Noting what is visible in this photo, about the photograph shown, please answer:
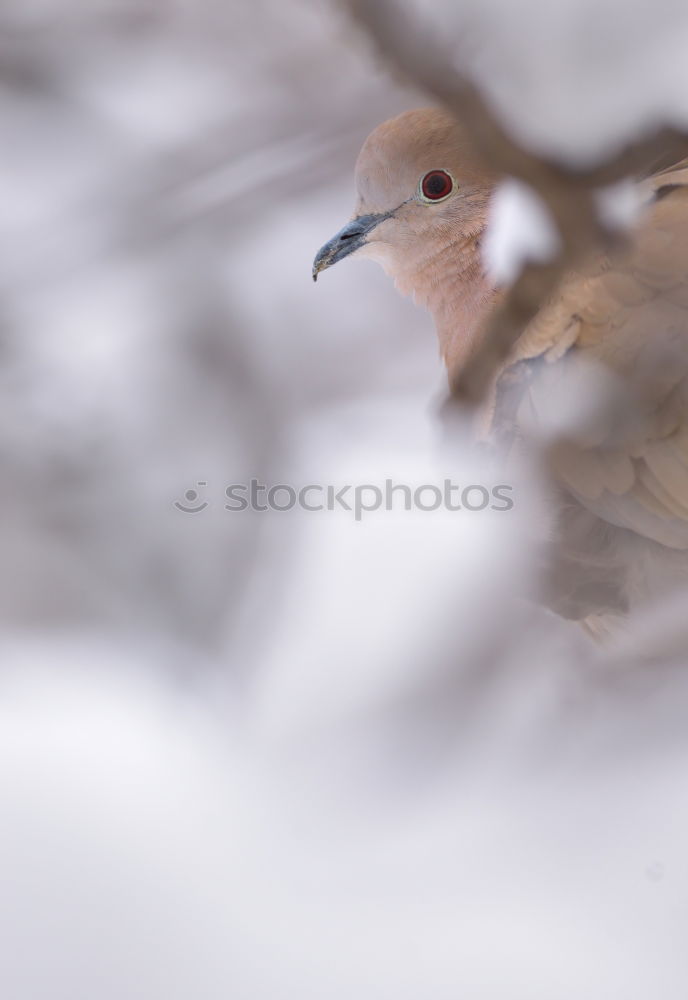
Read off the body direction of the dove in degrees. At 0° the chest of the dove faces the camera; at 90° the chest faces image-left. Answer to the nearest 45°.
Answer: approximately 90°
